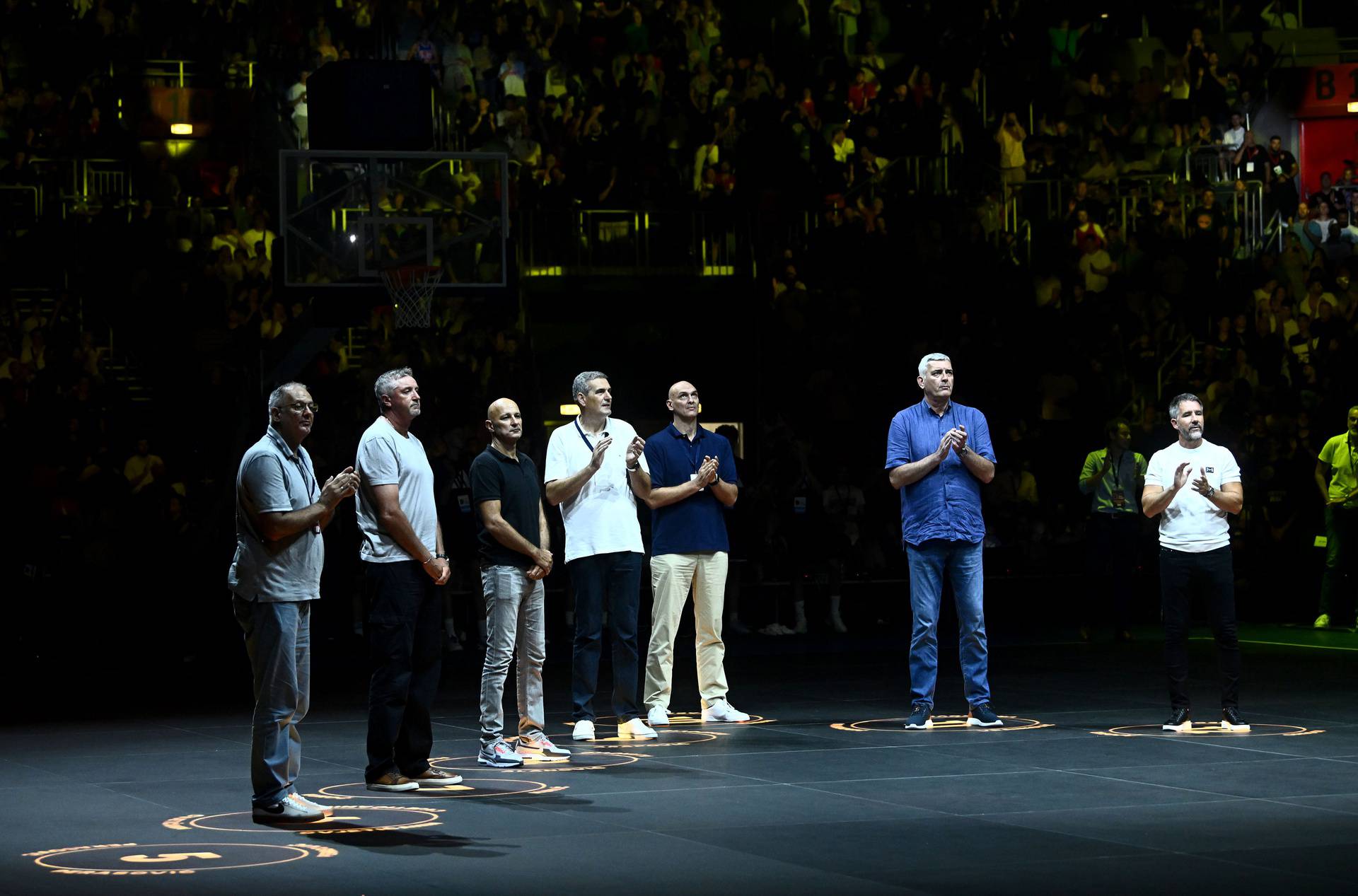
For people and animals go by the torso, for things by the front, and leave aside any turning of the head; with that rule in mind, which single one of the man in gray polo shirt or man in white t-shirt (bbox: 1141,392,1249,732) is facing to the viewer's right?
the man in gray polo shirt

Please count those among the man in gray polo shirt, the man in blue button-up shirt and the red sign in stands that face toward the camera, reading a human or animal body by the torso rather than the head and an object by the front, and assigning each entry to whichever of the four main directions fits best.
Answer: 2

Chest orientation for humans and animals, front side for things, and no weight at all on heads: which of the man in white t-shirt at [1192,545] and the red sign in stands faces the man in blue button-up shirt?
the red sign in stands

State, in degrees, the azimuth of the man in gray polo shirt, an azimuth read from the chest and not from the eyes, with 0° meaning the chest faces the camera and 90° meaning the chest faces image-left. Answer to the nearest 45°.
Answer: approximately 270°

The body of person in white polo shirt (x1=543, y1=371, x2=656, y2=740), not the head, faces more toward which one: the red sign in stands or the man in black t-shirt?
the man in black t-shirt

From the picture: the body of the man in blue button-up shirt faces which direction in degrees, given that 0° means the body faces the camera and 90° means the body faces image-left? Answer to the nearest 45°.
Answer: approximately 0°

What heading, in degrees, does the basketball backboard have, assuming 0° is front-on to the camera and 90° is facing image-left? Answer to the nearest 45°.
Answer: approximately 0°

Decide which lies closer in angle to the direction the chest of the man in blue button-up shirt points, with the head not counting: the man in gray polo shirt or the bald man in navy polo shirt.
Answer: the man in gray polo shirt

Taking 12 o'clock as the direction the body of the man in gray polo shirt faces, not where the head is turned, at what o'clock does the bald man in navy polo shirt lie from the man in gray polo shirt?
The bald man in navy polo shirt is roughly at 10 o'clock from the man in gray polo shirt.

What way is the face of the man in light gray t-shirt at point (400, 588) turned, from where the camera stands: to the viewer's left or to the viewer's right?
to the viewer's right

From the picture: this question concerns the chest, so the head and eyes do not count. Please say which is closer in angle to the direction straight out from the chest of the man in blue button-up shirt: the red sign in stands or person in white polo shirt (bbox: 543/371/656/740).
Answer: the person in white polo shirt
